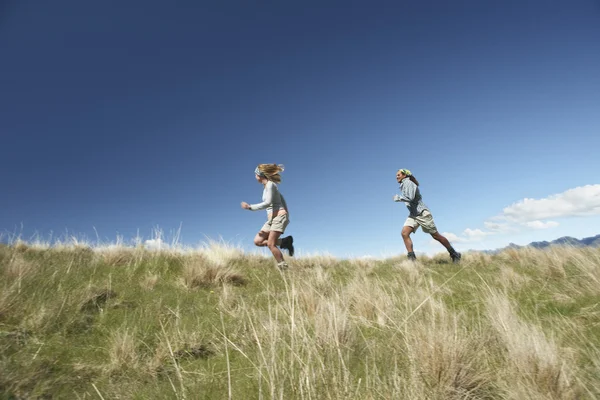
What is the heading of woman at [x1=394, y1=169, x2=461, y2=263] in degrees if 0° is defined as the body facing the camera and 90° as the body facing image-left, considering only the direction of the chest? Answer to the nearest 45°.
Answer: approximately 90°

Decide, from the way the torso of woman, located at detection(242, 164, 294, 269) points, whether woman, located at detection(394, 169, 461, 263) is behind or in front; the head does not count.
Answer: behind

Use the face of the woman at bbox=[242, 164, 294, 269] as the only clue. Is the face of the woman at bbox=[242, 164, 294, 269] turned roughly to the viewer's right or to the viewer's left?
to the viewer's left

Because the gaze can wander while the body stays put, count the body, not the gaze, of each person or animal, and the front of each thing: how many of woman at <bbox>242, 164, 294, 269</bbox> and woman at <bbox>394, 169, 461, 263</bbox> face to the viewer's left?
2

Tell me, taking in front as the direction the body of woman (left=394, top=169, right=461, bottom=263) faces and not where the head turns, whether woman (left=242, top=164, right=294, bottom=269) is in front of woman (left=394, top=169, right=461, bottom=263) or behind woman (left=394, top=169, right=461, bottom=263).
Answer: in front

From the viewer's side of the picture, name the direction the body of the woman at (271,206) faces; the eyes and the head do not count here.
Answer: to the viewer's left
